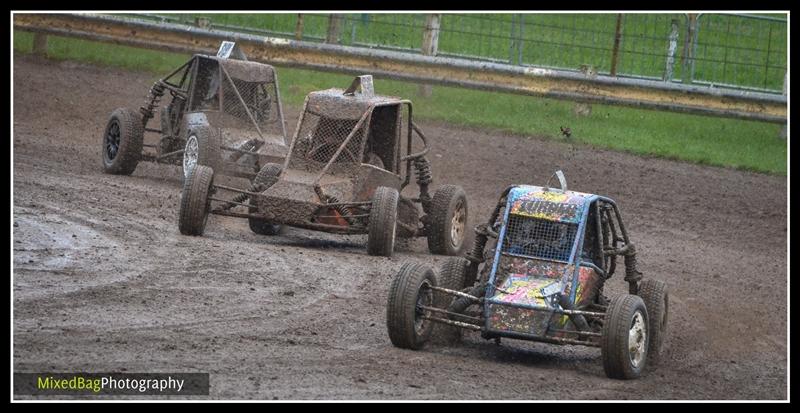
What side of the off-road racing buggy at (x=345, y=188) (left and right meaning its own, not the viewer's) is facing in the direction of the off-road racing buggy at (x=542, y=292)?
left

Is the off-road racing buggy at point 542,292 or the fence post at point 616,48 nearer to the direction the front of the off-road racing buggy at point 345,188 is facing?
the off-road racing buggy

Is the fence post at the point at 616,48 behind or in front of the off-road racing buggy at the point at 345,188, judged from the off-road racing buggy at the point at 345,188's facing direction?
behind

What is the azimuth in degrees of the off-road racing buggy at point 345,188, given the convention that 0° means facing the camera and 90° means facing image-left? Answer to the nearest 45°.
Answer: approximately 45°

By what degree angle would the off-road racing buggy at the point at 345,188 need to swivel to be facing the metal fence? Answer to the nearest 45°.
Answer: approximately 180°

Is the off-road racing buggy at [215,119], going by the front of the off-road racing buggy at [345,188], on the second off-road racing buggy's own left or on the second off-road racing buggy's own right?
on the second off-road racing buggy's own right

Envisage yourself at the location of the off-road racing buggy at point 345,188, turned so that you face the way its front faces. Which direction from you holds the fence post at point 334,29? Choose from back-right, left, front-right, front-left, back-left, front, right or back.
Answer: back-right

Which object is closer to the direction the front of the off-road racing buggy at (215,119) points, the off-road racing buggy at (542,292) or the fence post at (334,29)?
the off-road racing buggy

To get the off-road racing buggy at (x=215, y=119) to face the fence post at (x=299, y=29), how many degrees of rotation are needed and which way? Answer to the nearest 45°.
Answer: approximately 135° to its left
